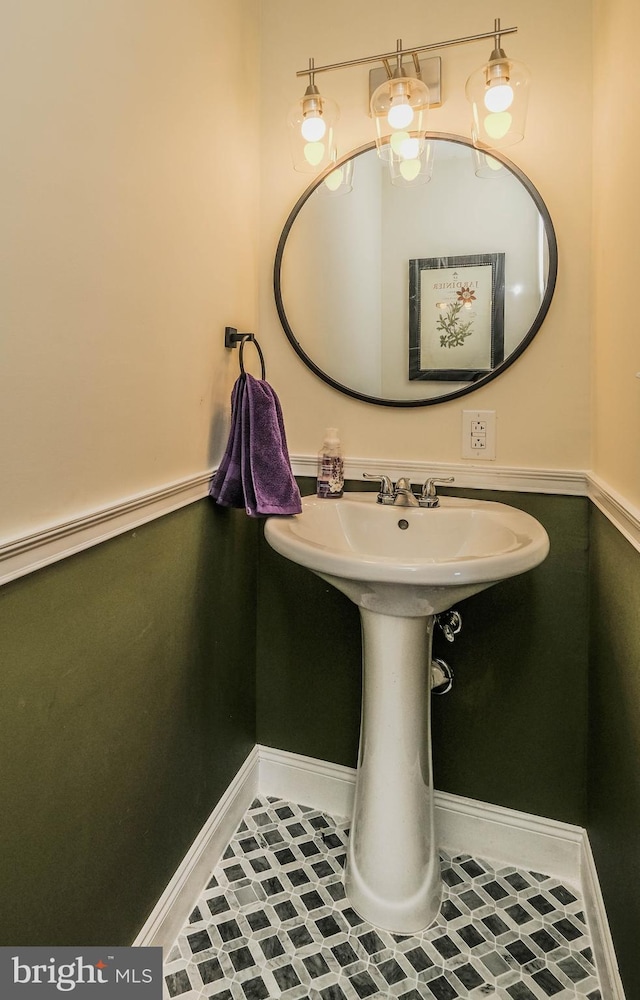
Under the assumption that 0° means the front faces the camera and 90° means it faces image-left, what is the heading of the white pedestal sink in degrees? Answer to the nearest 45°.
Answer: approximately 0°

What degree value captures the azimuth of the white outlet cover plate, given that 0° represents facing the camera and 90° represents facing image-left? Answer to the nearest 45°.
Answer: approximately 0°
